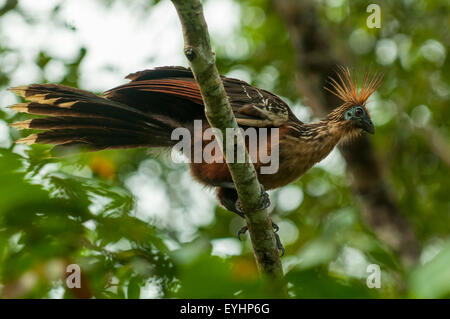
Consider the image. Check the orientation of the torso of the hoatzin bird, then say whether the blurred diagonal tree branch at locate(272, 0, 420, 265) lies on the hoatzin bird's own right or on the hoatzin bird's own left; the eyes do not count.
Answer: on the hoatzin bird's own left

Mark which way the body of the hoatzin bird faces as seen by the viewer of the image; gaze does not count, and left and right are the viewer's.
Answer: facing to the right of the viewer
